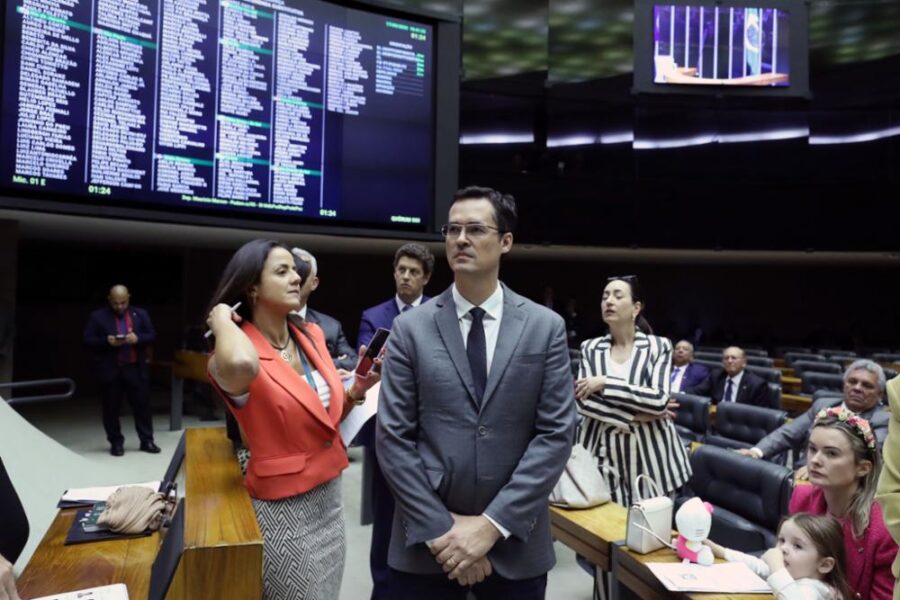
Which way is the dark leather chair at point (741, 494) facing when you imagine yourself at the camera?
facing the viewer and to the left of the viewer

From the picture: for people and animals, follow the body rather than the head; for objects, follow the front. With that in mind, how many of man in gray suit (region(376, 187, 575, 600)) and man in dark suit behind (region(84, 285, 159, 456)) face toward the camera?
2

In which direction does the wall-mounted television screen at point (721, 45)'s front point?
toward the camera

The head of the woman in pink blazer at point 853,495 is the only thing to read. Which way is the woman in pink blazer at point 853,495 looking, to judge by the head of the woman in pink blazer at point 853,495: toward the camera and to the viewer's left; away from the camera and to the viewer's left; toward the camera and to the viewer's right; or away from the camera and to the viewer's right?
toward the camera and to the viewer's left

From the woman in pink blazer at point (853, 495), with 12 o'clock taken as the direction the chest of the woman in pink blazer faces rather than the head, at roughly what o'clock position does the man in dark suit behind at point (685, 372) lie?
The man in dark suit behind is roughly at 4 o'clock from the woman in pink blazer.

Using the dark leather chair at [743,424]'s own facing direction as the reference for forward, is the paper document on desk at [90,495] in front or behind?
in front

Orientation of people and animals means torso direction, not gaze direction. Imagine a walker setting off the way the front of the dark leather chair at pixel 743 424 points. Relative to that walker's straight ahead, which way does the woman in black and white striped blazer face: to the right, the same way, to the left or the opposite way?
the same way

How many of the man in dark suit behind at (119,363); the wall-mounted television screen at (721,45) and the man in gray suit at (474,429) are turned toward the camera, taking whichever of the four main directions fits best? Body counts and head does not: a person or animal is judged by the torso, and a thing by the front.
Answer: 3

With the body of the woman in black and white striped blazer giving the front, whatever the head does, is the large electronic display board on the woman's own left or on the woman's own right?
on the woman's own right

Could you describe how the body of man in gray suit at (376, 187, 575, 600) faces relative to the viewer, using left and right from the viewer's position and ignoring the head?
facing the viewer

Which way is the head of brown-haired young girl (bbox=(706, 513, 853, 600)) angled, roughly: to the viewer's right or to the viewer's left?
to the viewer's left

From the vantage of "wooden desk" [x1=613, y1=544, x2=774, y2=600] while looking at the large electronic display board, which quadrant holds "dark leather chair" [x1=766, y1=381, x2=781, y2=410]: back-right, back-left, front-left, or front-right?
front-right

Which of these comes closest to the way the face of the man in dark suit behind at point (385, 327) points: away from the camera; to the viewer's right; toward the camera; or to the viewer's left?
toward the camera

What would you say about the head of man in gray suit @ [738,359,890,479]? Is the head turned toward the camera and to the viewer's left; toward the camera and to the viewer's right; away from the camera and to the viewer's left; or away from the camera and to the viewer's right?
toward the camera and to the viewer's left

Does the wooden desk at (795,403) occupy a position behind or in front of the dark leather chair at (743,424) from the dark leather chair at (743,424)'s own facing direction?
behind

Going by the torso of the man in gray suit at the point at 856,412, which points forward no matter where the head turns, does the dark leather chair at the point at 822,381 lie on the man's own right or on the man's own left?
on the man's own right

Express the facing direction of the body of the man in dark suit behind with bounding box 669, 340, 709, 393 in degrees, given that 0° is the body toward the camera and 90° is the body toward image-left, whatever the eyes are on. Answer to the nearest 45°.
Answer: approximately 45°

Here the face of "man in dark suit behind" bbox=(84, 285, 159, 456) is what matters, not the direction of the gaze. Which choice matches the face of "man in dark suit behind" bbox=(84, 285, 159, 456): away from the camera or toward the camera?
toward the camera
